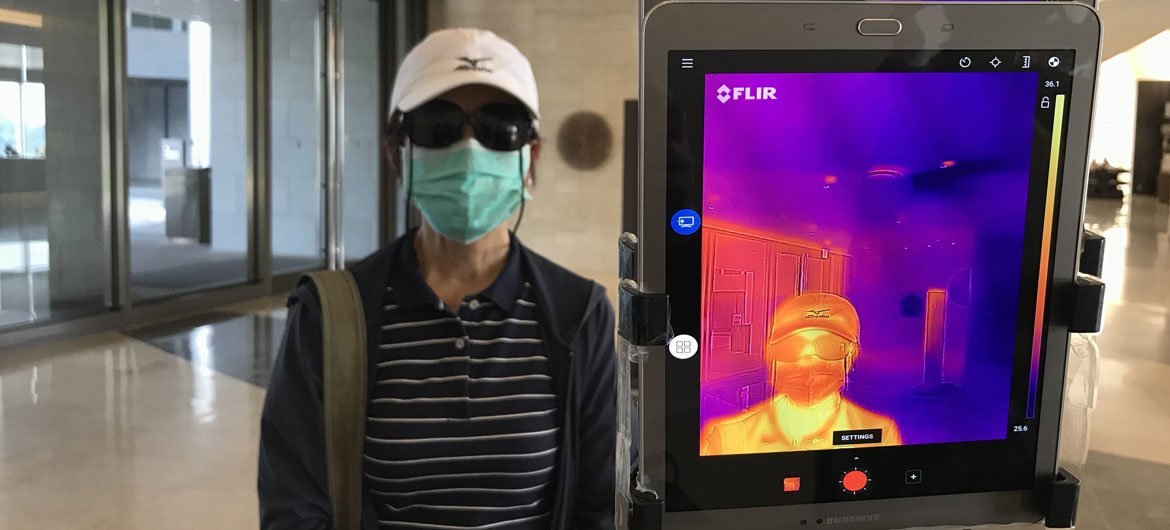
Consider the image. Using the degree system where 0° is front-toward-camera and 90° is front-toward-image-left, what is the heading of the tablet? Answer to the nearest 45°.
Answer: approximately 0°

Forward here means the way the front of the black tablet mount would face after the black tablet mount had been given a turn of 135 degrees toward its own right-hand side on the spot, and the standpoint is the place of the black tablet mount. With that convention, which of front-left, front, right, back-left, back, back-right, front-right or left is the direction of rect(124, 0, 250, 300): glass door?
front

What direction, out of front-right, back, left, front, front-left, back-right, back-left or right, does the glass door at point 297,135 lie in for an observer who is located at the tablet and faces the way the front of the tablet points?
back-right

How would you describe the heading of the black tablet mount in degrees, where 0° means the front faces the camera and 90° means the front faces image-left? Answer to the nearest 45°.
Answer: approximately 0°

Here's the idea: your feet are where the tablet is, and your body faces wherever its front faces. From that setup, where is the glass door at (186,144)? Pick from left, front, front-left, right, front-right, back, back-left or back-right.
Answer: back-right

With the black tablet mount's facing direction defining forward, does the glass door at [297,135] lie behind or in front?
behind
